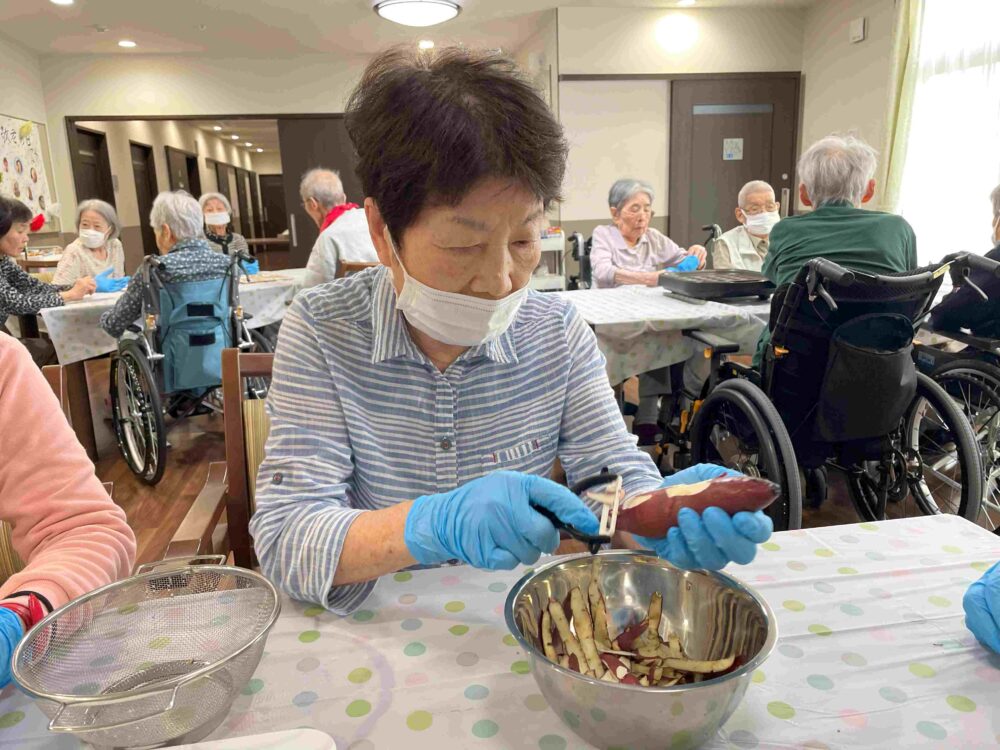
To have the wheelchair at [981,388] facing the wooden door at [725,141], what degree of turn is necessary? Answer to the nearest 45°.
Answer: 0° — it already faces it

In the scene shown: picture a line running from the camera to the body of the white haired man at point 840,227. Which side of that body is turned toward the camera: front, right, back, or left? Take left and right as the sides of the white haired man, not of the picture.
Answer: back

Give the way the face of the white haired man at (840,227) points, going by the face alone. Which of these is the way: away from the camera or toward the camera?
away from the camera

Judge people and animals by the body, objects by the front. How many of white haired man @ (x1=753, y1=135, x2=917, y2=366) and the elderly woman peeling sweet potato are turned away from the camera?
1

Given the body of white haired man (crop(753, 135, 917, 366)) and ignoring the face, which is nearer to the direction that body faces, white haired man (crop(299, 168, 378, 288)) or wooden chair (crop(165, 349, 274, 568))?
the white haired man

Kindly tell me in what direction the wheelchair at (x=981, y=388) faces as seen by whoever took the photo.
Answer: facing away from the viewer and to the left of the viewer

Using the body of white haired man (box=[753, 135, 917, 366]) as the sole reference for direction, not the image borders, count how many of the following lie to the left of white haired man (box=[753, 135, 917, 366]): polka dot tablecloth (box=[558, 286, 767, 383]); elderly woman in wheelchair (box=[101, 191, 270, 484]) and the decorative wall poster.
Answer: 3

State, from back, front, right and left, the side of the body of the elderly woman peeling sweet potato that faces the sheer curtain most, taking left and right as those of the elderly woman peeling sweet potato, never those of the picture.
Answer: left
